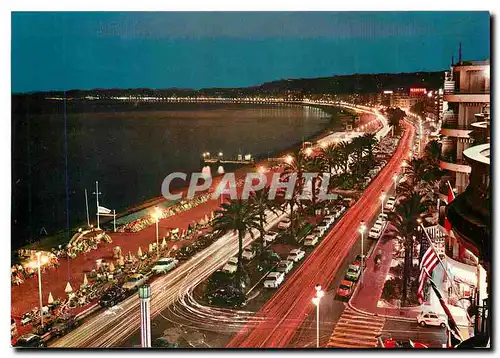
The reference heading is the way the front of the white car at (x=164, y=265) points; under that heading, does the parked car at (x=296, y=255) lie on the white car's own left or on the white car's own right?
on the white car's own left

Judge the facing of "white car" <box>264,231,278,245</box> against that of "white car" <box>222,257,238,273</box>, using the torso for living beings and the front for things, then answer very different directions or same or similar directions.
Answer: same or similar directions

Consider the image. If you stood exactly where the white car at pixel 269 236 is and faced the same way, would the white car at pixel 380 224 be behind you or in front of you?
behind

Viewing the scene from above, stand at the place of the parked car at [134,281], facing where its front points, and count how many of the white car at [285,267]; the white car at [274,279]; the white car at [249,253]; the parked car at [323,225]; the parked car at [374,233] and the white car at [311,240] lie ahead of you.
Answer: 0

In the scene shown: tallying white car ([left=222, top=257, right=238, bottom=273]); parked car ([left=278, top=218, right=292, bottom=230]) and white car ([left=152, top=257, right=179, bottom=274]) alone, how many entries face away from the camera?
0

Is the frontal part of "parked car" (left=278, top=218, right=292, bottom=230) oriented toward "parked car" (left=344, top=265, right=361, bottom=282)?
no

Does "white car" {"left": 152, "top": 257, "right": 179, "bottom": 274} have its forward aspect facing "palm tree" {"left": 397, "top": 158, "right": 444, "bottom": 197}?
no

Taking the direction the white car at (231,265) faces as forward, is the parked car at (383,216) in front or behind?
behind

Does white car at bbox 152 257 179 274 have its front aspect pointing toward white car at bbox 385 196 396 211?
no

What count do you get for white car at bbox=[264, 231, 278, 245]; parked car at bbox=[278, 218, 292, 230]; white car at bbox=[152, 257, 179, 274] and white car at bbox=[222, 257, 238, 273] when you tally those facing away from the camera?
0

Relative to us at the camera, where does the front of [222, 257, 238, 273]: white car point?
facing the viewer and to the left of the viewer

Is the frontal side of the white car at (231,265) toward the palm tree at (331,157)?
no

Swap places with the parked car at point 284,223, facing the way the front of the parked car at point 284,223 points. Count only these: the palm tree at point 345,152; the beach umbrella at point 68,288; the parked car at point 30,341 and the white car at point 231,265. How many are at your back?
1

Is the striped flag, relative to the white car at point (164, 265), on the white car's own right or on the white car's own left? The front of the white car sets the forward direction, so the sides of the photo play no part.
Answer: on the white car's own left
